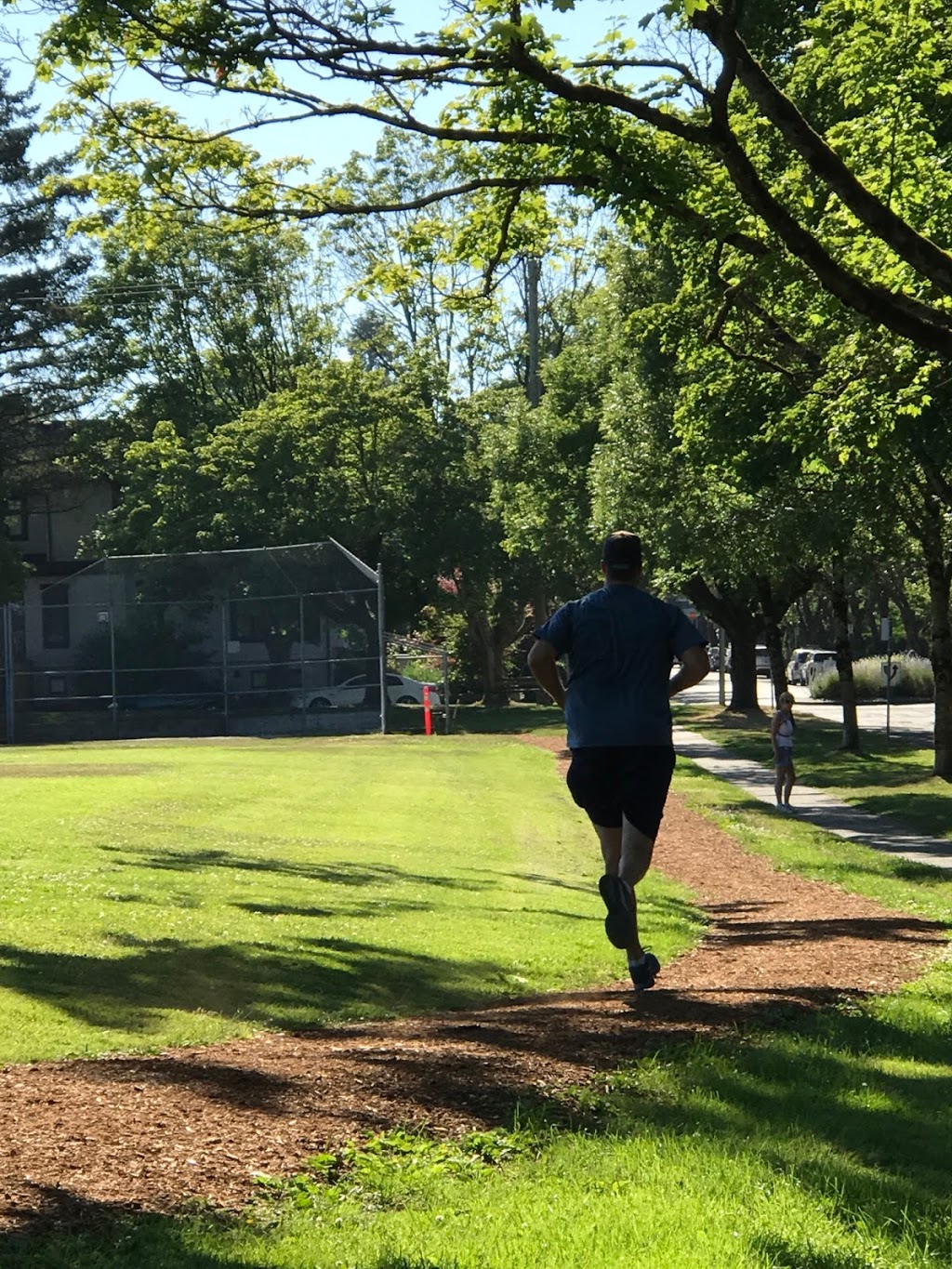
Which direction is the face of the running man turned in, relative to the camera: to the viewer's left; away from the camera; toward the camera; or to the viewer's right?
away from the camera

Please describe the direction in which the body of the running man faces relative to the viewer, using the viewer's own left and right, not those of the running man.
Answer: facing away from the viewer
